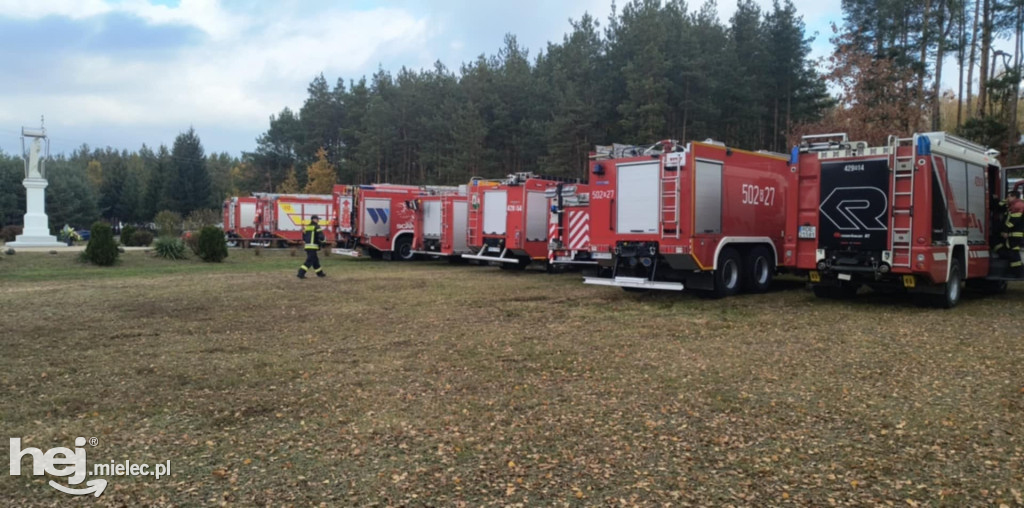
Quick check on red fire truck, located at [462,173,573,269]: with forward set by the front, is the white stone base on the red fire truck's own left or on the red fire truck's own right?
on the red fire truck's own left

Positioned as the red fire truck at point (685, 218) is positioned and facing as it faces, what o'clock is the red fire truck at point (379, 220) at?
the red fire truck at point (379, 220) is roughly at 9 o'clock from the red fire truck at point (685, 218).

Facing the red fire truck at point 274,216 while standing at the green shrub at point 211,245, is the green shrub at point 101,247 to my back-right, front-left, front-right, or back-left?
back-left

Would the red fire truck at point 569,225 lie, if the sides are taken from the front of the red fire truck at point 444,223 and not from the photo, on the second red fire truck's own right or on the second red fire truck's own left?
on the second red fire truck's own right

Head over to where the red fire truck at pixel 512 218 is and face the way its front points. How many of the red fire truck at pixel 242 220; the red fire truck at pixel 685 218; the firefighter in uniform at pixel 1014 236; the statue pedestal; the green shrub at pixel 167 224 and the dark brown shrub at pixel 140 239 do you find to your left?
4

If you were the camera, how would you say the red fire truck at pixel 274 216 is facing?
facing away from the viewer and to the right of the viewer

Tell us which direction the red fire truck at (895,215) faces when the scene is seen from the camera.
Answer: facing away from the viewer and to the right of the viewer

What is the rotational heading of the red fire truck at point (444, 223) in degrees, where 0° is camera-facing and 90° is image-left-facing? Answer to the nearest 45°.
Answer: approximately 225°

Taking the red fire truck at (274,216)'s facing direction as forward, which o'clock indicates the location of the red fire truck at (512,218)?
the red fire truck at (512,218) is roughly at 4 o'clock from the red fire truck at (274,216).

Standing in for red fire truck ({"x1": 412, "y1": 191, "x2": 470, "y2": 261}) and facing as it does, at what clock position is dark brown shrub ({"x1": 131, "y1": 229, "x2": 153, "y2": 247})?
The dark brown shrub is roughly at 9 o'clock from the red fire truck.
